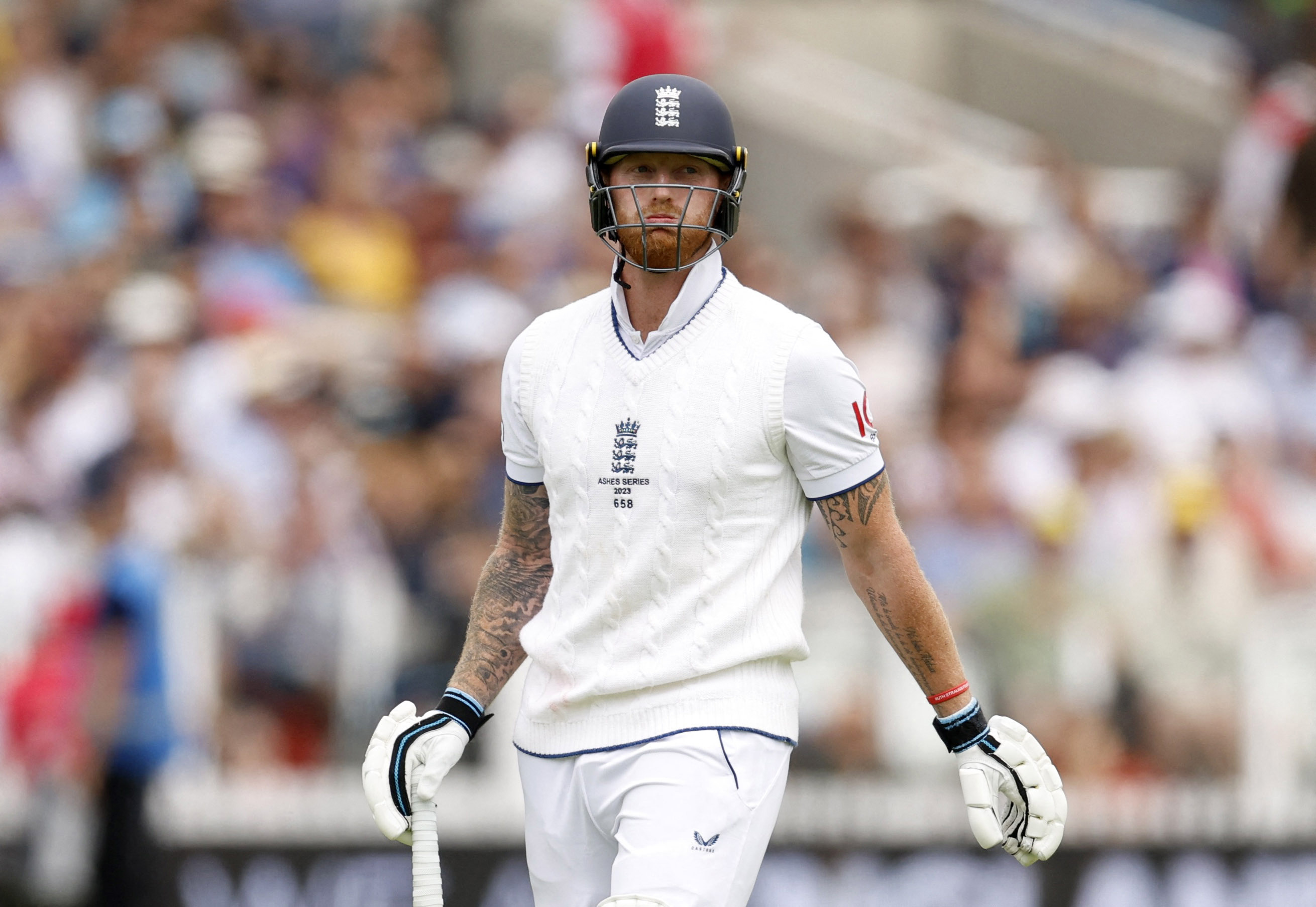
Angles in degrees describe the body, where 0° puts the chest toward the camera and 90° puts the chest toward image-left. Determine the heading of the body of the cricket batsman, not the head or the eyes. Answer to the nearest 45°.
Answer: approximately 0°
